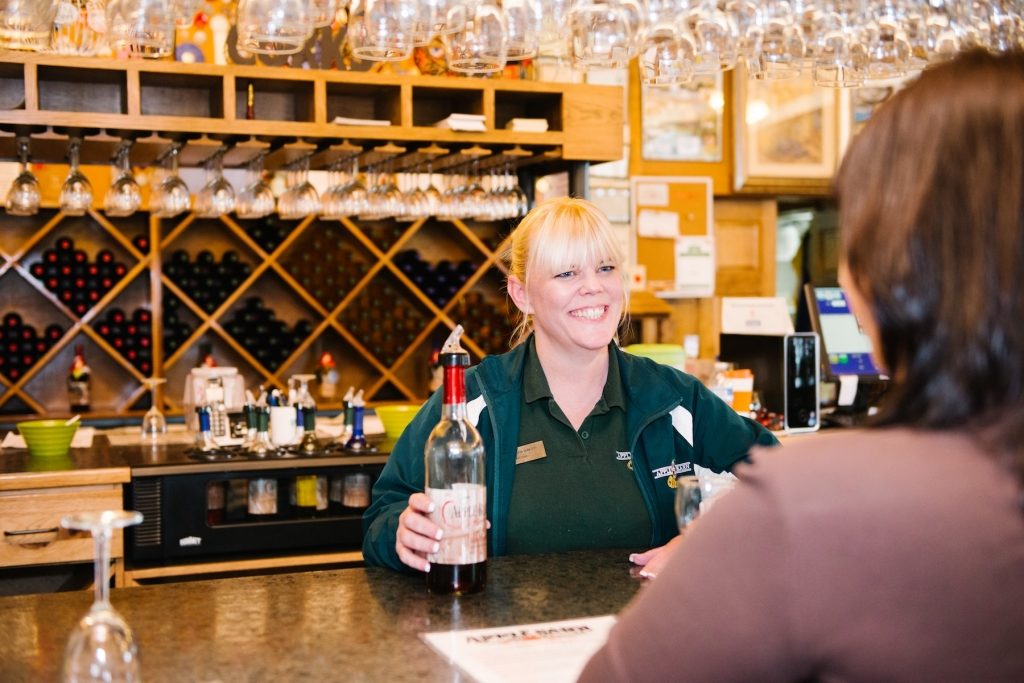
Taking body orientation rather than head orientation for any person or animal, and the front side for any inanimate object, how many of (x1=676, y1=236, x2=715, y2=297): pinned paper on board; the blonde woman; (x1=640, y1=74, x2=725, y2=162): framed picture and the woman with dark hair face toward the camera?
3

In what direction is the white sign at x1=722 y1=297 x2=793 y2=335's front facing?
toward the camera

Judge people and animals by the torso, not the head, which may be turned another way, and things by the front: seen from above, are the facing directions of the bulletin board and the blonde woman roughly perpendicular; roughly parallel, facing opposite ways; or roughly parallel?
roughly parallel

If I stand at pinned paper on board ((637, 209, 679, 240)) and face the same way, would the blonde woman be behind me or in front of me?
in front

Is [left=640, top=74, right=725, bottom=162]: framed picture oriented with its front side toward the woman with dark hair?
yes

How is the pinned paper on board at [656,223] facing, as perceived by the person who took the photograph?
facing the viewer

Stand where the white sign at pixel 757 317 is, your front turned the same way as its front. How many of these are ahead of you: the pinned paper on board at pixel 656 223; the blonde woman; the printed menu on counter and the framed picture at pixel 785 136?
2

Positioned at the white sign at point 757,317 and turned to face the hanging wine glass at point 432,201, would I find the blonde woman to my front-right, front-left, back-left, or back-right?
front-left

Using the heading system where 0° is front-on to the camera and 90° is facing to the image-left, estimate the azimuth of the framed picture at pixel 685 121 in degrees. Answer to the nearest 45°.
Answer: approximately 0°

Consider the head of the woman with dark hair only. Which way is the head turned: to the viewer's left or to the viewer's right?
to the viewer's left

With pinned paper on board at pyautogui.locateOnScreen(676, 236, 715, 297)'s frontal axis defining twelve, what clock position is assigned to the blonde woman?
The blonde woman is roughly at 12 o'clock from the pinned paper on board.

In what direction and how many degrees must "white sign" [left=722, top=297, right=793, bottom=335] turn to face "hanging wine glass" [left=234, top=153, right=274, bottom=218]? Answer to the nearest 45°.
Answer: approximately 45° to its right
